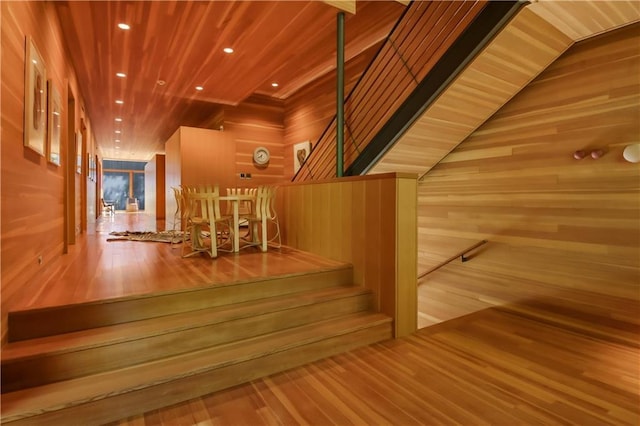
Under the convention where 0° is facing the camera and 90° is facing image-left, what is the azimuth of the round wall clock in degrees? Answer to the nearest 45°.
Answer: approximately 0°

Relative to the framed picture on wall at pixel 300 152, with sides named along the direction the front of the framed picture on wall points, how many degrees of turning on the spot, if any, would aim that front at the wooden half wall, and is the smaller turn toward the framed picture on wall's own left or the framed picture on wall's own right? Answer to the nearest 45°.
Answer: approximately 45° to the framed picture on wall's own left

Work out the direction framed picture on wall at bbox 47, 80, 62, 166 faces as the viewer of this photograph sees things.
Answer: facing to the right of the viewer

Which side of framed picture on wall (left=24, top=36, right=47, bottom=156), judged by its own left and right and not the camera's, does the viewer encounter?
right

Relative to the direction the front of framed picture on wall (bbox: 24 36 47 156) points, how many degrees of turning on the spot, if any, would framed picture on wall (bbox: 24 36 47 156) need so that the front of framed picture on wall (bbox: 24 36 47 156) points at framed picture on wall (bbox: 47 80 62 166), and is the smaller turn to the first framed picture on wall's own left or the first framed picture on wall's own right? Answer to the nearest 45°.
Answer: approximately 90° to the first framed picture on wall's own left

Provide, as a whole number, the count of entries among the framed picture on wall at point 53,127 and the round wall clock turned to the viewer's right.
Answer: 1

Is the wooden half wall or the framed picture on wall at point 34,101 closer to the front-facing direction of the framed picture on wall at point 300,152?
the framed picture on wall

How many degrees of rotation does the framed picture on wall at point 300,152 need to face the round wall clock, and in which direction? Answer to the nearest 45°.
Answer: approximately 90° to its right

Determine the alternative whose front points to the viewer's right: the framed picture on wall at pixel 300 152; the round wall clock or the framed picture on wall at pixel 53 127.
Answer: the framed picture on wall at pixel 53 127

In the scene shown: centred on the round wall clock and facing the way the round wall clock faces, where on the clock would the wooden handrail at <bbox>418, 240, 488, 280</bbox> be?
The wooden handrail is roughly at 11 o'clock from the round wall clock.

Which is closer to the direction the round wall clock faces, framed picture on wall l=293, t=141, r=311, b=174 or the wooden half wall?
the wooden half wall

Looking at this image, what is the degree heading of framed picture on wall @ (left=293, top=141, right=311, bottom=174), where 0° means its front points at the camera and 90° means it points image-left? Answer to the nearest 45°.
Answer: approximately 45°
